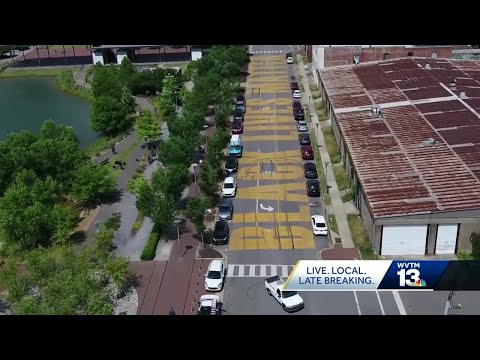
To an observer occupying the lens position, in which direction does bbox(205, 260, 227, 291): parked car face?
facing the viewer

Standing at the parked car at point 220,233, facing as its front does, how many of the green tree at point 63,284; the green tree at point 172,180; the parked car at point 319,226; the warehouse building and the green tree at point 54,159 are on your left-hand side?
2

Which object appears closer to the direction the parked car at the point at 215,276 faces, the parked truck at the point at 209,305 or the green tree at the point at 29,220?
the parked truck

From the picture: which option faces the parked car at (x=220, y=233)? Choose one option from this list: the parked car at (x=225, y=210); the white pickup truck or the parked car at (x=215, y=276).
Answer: the parked car at (x=225, y=210)

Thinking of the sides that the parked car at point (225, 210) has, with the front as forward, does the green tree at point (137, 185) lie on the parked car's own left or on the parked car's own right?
on the parked car's own right

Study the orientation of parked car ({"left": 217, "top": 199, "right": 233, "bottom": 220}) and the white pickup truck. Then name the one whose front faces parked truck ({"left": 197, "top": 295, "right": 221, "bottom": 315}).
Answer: parked car ({"left": 217, "top": 199, "right": 233, "bottom": 220})

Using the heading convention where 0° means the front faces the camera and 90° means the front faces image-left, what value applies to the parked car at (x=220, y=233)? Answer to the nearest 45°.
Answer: approximately 0°

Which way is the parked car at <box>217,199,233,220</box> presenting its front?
toward the camera

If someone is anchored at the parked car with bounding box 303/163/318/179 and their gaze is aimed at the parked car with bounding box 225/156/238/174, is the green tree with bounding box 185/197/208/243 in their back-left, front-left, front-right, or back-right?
front-left

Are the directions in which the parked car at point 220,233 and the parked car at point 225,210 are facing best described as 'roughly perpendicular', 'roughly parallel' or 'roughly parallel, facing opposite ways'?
roughly parallel

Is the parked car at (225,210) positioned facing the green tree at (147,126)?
no

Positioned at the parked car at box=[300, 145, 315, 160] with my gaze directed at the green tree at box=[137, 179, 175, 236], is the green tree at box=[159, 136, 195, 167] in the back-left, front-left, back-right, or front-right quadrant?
front-right

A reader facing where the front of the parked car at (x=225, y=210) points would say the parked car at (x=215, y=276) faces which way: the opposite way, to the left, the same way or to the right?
the same way

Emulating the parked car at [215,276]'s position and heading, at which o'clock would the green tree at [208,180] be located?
The green tree is roughly at 6 o'clock from the parked car.
